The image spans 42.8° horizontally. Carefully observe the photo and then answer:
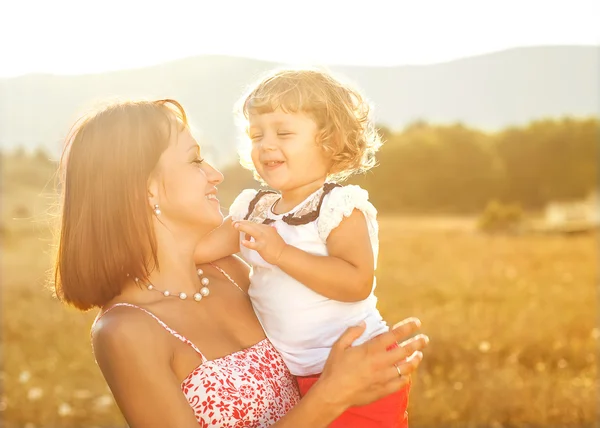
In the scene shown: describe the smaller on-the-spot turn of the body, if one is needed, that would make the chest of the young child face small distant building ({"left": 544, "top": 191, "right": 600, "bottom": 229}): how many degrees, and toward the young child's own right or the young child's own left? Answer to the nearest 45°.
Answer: approximately 180°

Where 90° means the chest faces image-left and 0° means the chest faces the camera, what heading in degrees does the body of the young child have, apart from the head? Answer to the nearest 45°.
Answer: approximately 45°

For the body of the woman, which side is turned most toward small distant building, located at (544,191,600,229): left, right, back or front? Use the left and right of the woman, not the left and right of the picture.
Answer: left

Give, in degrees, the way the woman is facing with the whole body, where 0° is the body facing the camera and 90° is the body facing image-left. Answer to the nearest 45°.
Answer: approximately 315°
